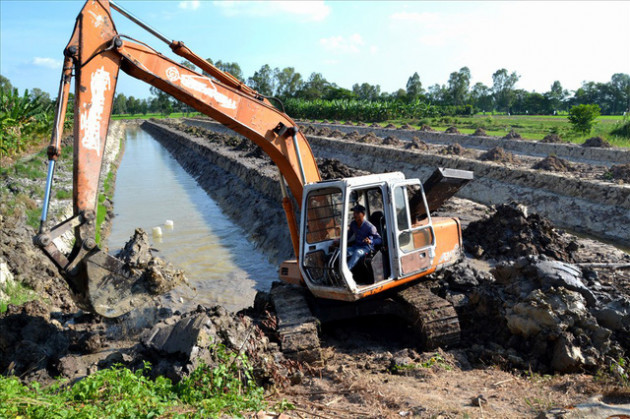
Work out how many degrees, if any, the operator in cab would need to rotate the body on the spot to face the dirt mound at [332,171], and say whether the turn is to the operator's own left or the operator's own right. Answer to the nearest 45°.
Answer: approximately 135° to the operator's own right

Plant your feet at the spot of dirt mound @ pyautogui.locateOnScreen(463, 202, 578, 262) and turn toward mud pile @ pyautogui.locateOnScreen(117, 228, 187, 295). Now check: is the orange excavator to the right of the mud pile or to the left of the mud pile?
left

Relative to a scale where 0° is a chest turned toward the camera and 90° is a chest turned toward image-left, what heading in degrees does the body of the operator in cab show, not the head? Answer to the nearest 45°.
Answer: approximately 45°

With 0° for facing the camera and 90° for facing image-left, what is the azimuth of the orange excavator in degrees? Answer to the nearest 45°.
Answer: approximately 45°

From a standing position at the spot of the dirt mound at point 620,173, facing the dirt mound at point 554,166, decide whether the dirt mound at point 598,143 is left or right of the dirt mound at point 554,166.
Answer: right

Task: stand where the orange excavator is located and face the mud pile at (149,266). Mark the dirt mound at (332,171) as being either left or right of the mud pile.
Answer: right

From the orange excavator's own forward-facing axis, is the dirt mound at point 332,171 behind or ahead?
behind

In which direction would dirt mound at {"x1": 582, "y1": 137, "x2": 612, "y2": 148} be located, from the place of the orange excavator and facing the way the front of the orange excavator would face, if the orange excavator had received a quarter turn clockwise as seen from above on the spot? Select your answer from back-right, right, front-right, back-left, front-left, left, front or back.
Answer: right
